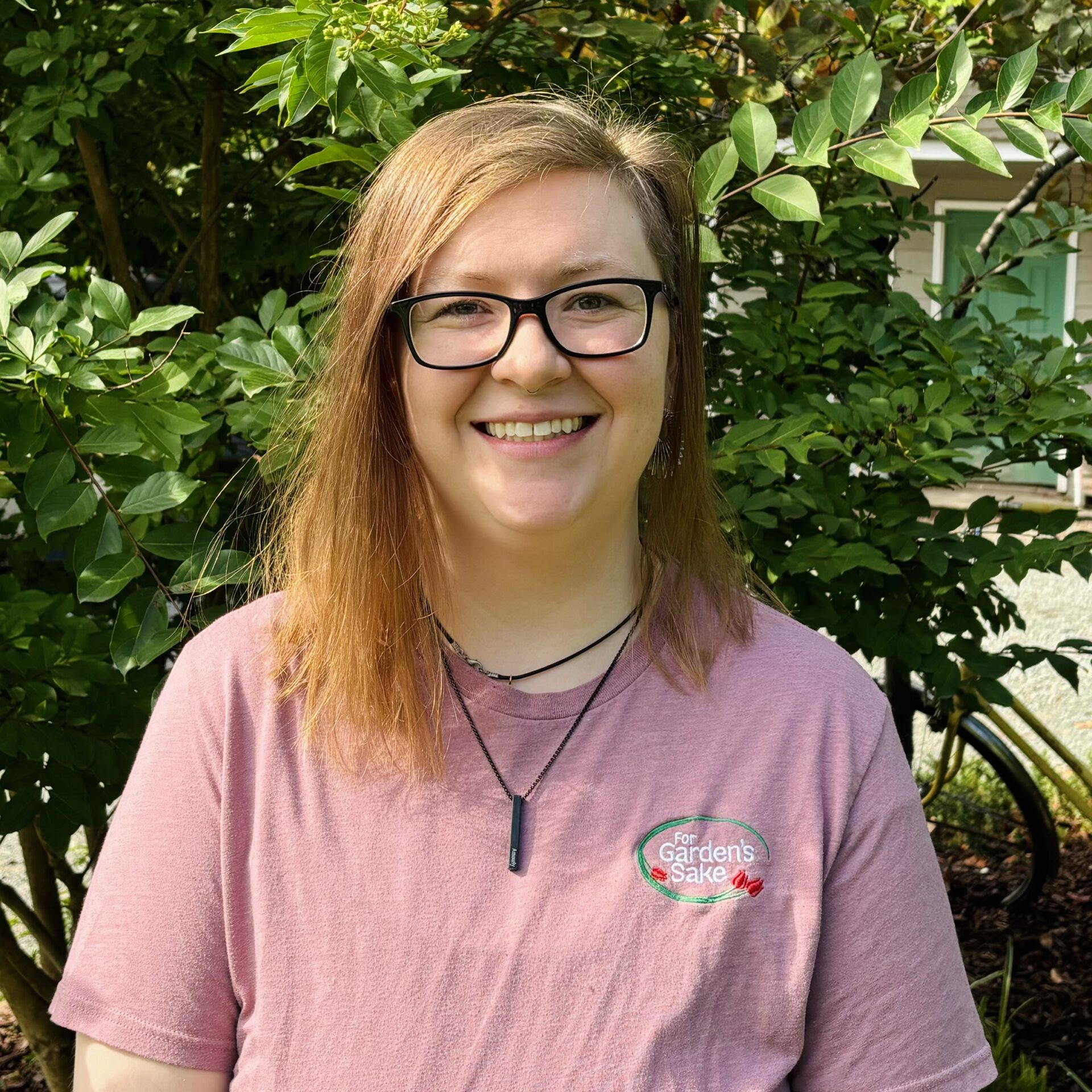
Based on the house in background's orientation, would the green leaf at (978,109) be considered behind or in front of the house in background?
in front

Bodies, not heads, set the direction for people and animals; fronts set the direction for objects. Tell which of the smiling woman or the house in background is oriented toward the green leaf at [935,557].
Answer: the house in background

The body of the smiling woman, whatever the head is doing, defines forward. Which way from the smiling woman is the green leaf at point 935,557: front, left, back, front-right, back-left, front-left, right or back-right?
back-left

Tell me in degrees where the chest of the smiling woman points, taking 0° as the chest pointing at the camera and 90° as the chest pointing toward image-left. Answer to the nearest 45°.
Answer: approximately 0°

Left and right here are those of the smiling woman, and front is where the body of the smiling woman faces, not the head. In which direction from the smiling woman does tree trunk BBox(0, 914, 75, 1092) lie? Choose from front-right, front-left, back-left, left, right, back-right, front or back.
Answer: back-right

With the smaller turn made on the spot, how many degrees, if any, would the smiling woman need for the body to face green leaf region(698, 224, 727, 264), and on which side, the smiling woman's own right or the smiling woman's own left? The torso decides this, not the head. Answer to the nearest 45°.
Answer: approximately 135° to the smiling woman's own left

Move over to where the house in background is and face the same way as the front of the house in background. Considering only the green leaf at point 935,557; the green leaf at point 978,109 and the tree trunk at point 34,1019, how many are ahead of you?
3

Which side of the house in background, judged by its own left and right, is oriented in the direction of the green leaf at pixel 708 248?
front

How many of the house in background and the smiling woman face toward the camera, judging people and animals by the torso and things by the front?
2

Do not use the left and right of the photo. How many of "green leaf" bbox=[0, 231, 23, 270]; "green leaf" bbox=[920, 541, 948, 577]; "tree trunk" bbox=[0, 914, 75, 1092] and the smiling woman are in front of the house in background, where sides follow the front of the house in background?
4

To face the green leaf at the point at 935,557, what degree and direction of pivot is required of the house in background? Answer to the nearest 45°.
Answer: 0° — it already faces it

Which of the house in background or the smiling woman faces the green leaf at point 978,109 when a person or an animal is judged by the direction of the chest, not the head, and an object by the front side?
the house in background
